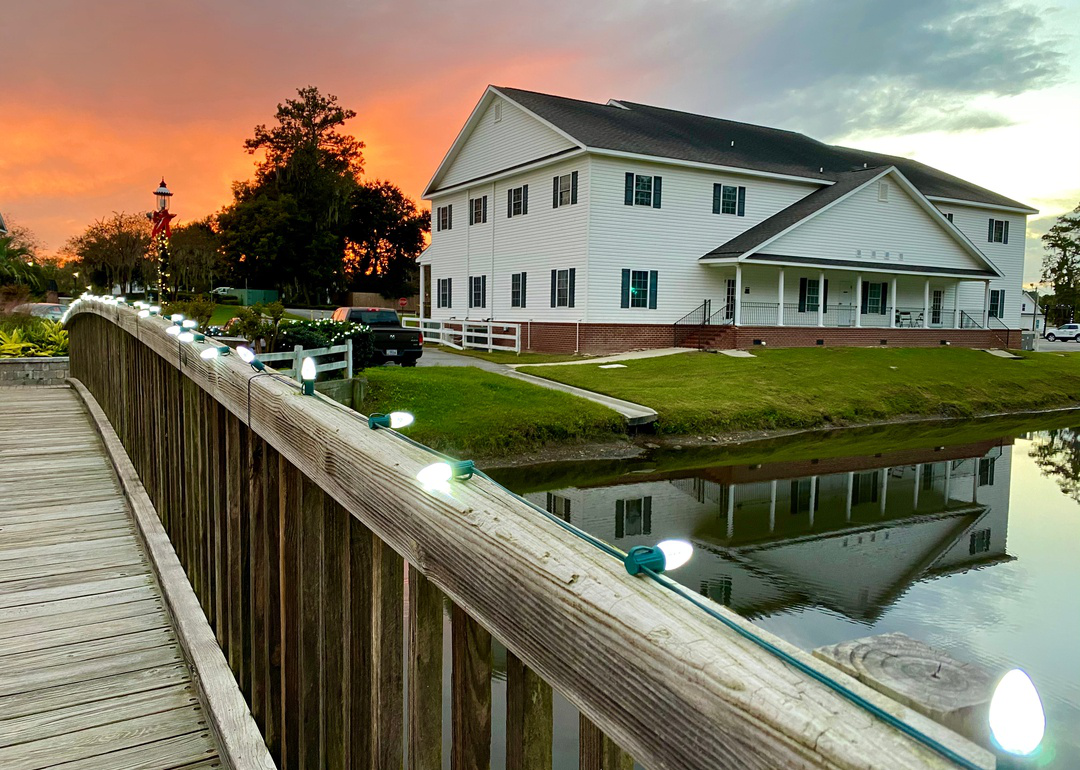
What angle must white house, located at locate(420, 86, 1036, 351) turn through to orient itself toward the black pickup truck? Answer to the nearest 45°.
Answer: approximately 90° to its right

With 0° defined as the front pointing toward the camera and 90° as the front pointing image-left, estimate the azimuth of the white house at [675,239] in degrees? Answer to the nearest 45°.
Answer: approximately 315°

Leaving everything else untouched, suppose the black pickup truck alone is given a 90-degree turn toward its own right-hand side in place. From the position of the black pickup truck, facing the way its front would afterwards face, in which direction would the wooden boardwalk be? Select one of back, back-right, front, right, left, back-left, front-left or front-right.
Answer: back-right

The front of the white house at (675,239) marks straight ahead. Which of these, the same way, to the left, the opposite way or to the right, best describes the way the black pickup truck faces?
the opposite way

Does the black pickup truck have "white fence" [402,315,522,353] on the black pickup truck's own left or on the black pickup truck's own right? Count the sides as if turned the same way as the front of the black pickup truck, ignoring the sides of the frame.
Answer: on the black pickup truck's own right

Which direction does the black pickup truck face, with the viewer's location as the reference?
facing away from the viewer and to the left of the viewer

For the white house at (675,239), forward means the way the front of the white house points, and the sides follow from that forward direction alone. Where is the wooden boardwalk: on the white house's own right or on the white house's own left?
on the white house's own right

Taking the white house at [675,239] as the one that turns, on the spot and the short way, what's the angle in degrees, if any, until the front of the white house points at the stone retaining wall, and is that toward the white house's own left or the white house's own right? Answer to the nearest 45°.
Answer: approximately 90° to the white house's own right

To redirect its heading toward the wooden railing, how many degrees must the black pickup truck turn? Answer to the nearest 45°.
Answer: approximately 135° to its left
